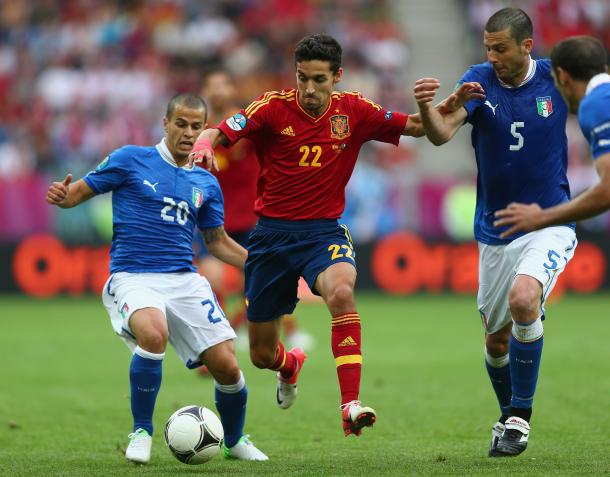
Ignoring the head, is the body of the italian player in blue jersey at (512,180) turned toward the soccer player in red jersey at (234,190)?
no

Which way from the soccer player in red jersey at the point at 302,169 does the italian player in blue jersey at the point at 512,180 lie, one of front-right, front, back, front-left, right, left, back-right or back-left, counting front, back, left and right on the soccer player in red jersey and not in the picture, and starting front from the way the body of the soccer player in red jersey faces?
left

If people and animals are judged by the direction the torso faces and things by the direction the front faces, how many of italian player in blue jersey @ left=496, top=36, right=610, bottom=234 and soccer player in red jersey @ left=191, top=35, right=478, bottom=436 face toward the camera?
1

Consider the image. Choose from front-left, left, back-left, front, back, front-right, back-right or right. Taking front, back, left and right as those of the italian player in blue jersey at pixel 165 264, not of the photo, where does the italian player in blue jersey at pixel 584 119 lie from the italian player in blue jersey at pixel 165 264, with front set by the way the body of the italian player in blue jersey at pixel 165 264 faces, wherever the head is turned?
front-left

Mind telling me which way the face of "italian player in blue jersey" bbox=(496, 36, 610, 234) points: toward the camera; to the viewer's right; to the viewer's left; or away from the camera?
to the viewer's left

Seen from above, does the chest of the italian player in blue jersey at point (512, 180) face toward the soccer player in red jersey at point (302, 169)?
no

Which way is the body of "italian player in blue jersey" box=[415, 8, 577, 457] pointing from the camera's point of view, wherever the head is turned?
toward the camera

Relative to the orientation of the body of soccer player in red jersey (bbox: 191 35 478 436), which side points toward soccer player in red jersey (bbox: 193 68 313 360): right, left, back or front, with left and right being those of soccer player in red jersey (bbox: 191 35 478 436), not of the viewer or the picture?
back

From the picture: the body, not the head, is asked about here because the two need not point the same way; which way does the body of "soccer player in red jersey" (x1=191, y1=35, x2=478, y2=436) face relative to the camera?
toward the camera

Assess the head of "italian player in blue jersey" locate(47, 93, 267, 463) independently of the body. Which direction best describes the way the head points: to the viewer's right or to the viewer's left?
to the viewer's right

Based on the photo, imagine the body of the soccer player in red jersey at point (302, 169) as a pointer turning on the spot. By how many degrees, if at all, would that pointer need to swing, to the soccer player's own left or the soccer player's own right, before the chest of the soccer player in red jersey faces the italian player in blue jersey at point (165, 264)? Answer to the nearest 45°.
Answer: approximately 90° to the soccer player's own right

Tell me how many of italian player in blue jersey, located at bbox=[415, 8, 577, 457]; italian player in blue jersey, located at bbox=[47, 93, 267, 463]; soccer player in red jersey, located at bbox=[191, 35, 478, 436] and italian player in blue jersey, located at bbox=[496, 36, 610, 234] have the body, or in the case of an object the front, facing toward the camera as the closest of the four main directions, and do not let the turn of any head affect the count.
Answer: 3

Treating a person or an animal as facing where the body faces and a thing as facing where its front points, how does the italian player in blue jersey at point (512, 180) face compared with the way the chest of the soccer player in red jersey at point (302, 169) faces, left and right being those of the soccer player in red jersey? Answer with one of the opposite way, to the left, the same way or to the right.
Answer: the same way

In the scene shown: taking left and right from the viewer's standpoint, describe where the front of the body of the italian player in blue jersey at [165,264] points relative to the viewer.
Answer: facing the viewer

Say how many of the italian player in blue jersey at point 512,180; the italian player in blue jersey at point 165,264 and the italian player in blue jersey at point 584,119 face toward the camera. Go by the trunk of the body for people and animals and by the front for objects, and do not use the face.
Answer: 2

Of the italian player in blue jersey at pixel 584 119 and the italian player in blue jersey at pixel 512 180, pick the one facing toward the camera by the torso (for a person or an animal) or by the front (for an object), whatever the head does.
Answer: the italian player in blue jersey at pixel 512 180

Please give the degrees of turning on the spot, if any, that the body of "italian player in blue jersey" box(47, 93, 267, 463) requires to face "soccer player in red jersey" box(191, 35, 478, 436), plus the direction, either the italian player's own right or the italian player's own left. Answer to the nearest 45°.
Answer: approximately 90° to the italian player's own left

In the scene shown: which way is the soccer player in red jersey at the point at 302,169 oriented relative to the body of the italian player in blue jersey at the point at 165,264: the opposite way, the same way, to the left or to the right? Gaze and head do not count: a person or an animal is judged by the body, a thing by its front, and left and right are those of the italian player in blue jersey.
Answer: the same way
